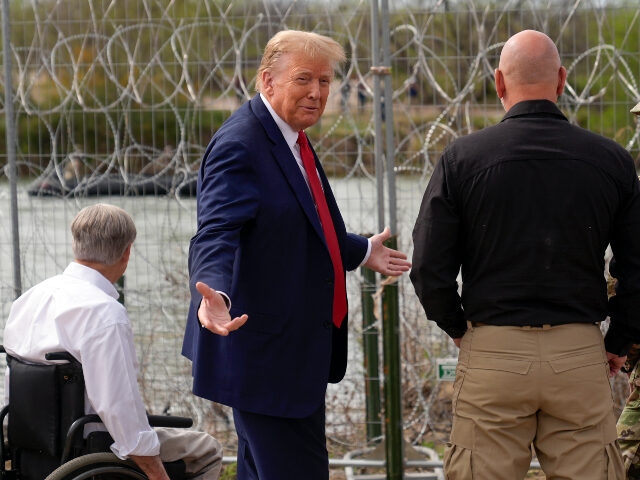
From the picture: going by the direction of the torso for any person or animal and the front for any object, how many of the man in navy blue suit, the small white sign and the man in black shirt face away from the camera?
1

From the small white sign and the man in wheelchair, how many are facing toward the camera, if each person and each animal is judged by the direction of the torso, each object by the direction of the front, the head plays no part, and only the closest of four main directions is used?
1

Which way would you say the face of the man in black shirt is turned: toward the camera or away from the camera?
away from the camera

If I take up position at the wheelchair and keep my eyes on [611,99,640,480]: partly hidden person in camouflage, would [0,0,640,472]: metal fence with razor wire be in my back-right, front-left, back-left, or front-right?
front-left

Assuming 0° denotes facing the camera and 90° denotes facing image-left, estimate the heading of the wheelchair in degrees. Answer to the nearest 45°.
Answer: approximately 225°

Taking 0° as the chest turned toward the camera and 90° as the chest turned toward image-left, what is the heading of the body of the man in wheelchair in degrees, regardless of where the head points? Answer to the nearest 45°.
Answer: approximately 225°

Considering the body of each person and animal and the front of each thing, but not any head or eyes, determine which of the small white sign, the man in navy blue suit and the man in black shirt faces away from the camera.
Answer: the man in black shirt

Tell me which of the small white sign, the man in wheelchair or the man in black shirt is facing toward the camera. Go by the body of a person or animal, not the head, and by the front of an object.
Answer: the small white sign

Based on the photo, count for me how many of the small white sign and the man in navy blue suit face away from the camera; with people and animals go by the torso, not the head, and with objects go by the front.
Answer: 0

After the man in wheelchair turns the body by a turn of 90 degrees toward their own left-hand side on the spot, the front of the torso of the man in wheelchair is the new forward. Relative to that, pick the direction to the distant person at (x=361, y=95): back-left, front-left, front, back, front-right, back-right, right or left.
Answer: right

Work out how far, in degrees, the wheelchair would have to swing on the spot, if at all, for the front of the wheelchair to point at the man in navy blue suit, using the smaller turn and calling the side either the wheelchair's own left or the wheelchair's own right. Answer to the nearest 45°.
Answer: approximately 90° to the wheelchair's own right

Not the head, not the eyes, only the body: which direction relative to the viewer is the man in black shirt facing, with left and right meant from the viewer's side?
facing away from the viewer

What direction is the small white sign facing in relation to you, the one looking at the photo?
facing the viewer

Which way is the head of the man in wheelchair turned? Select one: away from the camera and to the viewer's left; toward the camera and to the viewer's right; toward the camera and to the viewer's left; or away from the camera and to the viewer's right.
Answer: away from the camera and to the viewer's right

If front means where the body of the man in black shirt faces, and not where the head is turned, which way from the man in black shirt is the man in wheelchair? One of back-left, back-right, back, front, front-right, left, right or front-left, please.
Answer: left

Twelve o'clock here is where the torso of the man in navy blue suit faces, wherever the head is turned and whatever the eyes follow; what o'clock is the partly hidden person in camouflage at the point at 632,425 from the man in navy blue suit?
The partly hidden person in camouflage is roughly at 10 o'clock from the man in navy blue suit.
